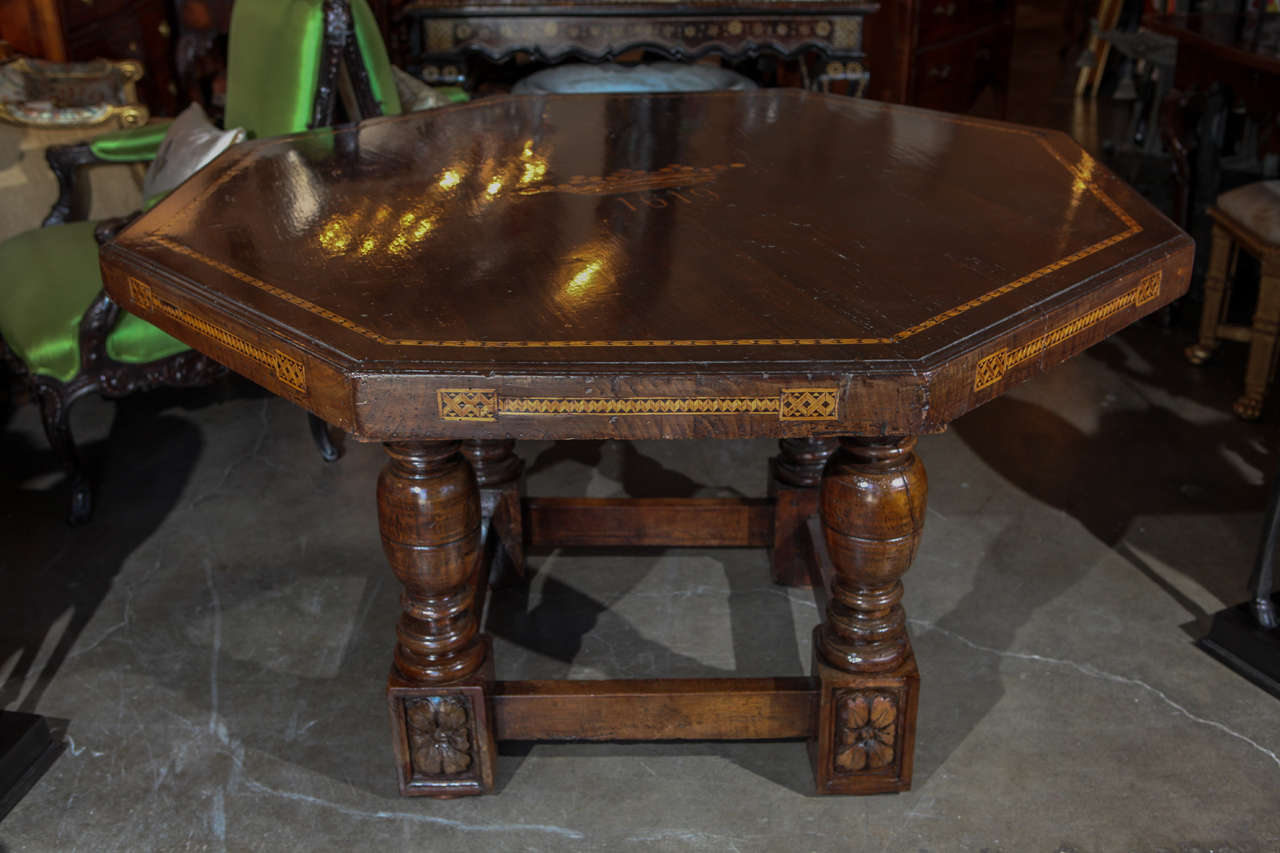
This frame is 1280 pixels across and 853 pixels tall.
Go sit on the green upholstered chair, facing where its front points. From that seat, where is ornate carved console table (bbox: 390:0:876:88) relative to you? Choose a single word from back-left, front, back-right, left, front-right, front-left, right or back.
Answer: back

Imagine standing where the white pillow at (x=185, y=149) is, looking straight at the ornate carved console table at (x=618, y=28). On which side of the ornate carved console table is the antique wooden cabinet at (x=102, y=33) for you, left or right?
left

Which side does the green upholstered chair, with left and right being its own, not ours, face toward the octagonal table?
left

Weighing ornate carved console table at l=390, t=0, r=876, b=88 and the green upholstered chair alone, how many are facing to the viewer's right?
0

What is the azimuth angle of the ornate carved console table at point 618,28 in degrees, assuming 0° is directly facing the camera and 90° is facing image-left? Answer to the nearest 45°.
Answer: approximately 0°

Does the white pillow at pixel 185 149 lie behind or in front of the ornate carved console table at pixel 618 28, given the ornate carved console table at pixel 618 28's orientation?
in front

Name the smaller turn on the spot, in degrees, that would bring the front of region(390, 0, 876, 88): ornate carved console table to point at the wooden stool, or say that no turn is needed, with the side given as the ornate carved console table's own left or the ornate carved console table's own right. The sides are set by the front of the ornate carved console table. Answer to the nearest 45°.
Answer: approximately 45° to the ornate carved console table's own left

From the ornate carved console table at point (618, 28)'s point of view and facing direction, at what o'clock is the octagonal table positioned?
The octagonal table is roughly at 12 o'clock from the ornate carved console table.

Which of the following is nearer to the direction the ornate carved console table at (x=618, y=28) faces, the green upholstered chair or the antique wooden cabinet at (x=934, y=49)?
the green upholstered chair

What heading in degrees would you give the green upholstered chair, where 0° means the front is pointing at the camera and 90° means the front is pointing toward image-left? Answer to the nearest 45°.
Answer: approximately 45°

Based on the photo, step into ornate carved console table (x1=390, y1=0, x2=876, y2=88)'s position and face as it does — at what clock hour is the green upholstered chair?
The green upholstered chair is roughly at 1 o'clock from the ornate carved console table.
